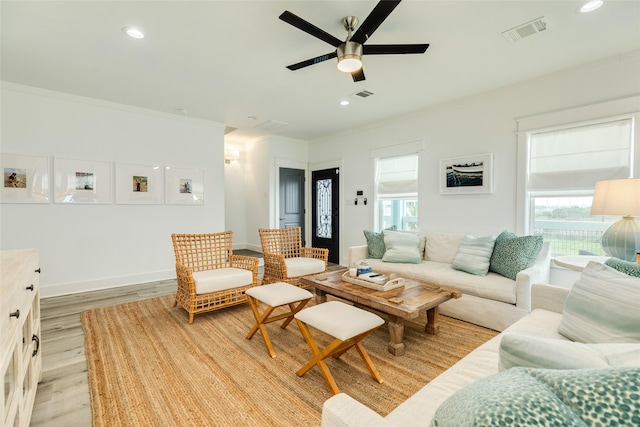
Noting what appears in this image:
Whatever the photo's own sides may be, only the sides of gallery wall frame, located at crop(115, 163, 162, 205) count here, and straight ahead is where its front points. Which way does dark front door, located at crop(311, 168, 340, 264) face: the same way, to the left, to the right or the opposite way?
to the right

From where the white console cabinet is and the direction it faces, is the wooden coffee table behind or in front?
in front

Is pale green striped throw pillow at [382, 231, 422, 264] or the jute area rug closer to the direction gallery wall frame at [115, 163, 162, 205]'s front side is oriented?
the jute area rug

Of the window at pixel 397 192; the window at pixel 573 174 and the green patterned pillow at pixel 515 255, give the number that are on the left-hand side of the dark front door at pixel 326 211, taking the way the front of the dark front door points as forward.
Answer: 3

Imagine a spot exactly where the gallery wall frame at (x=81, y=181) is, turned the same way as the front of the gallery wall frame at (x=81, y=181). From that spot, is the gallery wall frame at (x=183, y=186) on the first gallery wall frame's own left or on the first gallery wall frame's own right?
on the first gallery wall frame's own left

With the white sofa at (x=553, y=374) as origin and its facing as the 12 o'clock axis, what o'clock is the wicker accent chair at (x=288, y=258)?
The wicker accent chair is roughly at 12 o'clock from the white sofa.

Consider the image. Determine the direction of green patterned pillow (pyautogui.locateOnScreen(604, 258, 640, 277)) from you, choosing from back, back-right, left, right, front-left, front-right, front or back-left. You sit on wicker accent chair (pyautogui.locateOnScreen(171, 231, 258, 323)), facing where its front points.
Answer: front

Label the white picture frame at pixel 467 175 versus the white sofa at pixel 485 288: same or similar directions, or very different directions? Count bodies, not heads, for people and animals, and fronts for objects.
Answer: same or similar directions

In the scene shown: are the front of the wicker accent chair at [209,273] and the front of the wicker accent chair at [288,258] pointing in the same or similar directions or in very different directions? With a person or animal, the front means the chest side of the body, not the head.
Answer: same or similar directions

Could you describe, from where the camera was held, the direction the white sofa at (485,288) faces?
facing the viewer and to the left of the viewer

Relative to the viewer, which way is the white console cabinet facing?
to the viewer's right

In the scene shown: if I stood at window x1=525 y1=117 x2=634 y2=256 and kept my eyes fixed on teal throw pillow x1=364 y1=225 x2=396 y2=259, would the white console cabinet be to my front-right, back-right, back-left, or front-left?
front-left

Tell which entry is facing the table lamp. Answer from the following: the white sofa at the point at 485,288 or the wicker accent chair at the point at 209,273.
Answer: the wicker accent chair

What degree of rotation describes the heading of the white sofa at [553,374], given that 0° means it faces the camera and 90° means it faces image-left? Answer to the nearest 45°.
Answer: approximately 135°
